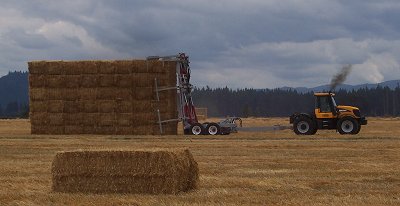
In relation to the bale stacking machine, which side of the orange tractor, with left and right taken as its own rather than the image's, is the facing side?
back

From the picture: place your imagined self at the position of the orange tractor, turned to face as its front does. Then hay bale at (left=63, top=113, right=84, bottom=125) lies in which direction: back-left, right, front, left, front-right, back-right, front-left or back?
back

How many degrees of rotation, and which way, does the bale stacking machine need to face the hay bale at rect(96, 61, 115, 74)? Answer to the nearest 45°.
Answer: approximately 180°

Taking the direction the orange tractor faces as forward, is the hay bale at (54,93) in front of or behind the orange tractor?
behind

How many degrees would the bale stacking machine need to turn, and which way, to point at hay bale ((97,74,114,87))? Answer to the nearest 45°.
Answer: approximately 180°

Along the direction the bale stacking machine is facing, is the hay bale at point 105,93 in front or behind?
behind

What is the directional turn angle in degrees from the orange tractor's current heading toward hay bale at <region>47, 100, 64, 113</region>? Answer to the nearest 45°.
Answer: approximately 180°

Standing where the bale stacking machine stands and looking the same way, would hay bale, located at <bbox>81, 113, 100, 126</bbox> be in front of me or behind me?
behind

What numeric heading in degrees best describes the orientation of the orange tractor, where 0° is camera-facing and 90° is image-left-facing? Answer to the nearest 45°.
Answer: approximately 270°

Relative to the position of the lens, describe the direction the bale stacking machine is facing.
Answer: facing to the right of the viewer

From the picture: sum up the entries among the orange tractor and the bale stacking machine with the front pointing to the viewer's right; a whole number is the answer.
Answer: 2

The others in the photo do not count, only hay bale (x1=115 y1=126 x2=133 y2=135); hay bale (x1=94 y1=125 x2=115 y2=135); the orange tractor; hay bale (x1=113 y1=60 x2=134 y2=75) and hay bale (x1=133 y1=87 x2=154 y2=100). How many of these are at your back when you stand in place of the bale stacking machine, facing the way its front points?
4

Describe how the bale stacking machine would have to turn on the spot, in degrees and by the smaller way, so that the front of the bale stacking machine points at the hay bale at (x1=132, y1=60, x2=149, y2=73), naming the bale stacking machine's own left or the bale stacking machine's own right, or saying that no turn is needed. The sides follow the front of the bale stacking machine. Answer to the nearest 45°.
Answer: approximately 180°
